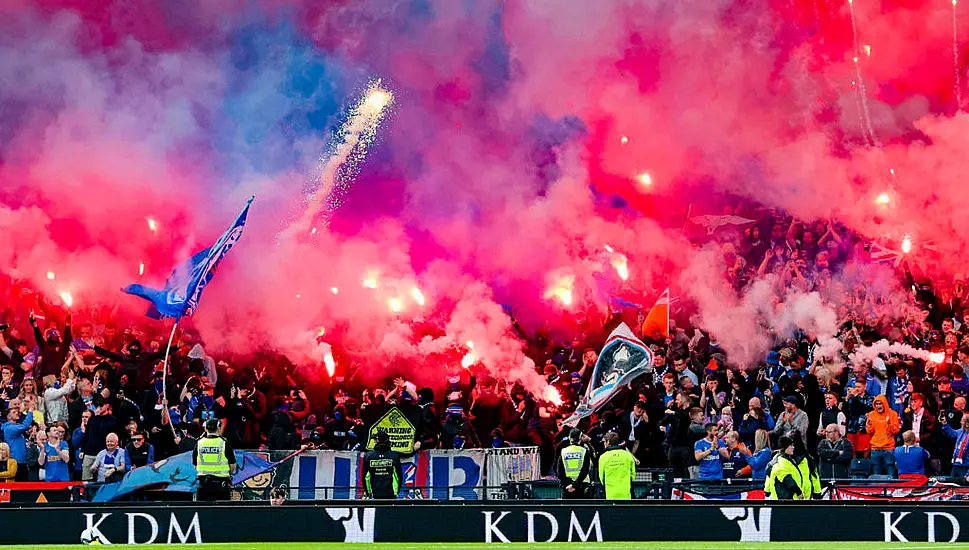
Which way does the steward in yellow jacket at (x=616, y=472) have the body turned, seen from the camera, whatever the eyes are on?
away from the camera

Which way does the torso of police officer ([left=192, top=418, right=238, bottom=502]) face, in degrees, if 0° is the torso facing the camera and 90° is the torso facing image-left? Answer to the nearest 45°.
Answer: approximately 180°

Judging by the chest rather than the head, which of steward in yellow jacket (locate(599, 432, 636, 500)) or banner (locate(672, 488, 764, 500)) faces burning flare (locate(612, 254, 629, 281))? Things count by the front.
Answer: the steward in yellow jacket

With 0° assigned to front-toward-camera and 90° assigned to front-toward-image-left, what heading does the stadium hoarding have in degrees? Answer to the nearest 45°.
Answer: approximately 0°

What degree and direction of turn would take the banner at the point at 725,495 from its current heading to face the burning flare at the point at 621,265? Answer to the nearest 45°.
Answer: approximately 180°

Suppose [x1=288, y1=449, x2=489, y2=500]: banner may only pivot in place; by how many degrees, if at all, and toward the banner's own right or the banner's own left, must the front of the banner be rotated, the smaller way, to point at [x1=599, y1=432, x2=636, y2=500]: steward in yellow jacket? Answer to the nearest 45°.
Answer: approximately 45° to the banner's own left

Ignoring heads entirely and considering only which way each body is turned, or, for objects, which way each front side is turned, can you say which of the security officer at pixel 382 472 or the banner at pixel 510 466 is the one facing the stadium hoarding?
the banner

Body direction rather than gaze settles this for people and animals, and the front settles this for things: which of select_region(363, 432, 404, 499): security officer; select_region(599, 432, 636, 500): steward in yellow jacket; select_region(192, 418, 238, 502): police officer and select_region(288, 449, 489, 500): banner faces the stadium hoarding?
the banner

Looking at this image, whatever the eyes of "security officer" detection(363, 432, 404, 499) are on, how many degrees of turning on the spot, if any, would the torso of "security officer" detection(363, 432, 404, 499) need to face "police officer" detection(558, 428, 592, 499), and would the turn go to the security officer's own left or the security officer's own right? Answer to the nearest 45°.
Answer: approximately 90° to the security officer's own right

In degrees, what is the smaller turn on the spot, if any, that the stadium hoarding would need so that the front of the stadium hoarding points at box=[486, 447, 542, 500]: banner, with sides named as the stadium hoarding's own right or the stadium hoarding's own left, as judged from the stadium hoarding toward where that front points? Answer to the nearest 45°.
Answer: approximately 180°

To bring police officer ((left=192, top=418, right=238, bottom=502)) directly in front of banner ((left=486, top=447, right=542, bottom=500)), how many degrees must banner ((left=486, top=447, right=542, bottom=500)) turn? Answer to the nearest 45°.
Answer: approximately 45° to its right

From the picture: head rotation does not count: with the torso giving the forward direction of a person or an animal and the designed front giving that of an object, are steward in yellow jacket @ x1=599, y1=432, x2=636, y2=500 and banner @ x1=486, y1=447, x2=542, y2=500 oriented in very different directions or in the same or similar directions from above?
very different directions
